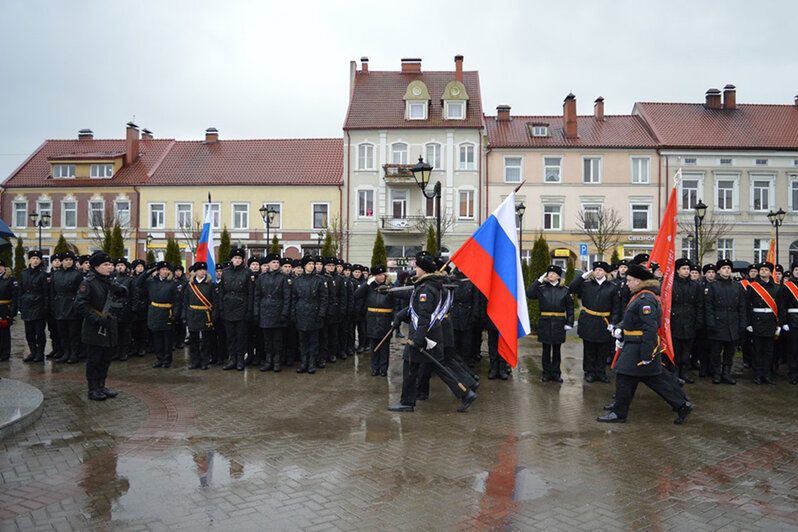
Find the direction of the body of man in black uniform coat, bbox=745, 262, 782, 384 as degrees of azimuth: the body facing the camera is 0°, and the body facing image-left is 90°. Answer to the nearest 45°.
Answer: approximately 0°

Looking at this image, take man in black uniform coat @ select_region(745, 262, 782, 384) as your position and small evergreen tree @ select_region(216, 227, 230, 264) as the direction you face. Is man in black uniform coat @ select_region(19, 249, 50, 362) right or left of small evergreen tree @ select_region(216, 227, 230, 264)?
left

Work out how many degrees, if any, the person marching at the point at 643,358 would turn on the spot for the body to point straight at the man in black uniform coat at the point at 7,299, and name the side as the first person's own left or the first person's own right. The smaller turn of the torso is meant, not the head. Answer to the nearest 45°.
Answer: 0° — they already face them

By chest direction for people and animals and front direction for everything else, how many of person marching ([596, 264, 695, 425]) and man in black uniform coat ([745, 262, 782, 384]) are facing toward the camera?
1

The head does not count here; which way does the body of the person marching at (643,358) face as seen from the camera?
to the viewer's left

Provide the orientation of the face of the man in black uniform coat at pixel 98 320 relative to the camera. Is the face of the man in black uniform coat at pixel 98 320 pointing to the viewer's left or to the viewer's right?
to the viewer's right

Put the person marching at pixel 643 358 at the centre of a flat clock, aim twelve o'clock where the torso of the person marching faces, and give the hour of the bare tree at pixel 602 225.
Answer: The bare tree is roughly at 3 o'clock from the person marching.

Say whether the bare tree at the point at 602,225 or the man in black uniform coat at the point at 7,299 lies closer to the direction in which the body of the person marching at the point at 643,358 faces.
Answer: the man in black uniform coat

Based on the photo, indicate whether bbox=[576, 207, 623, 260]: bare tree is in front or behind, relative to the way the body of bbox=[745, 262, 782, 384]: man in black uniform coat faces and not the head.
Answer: behind

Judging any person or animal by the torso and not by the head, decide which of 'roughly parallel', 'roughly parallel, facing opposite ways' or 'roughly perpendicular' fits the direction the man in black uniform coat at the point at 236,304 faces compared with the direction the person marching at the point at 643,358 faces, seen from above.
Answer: roughly perpendicular

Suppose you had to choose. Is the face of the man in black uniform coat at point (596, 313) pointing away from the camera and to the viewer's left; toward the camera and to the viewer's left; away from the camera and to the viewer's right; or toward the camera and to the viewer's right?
toward the camera and to the viewer's left

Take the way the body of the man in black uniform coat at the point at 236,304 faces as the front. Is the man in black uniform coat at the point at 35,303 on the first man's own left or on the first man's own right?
on the first man's own right

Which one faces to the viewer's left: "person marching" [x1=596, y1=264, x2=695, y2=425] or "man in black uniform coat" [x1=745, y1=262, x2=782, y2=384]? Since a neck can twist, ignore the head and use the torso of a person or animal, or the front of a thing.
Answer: the person marching

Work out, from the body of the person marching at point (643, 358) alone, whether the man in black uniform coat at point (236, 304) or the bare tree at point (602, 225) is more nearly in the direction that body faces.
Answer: the man in black uniform coat

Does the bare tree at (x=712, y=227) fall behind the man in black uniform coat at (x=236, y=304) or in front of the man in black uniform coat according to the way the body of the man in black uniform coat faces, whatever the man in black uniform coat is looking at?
behind
